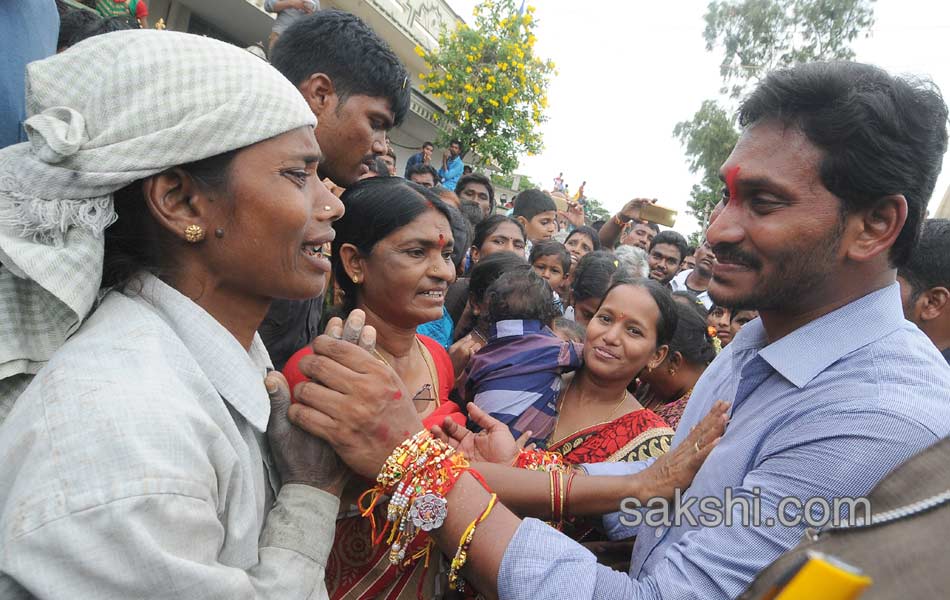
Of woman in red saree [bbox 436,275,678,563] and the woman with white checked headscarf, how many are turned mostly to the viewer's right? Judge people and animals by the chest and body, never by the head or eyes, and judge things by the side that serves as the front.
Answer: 1

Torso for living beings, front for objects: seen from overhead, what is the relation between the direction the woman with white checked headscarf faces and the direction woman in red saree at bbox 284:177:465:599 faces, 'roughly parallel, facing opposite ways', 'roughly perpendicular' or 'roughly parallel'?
roughly perpendicular

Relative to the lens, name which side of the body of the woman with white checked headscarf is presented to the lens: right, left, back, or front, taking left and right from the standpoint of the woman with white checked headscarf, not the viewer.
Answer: right

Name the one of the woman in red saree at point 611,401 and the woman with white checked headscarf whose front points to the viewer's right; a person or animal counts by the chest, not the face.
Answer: the woman with white checked headscarf

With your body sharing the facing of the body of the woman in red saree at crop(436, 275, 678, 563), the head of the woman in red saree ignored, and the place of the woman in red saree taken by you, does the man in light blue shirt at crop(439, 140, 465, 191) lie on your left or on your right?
on your right

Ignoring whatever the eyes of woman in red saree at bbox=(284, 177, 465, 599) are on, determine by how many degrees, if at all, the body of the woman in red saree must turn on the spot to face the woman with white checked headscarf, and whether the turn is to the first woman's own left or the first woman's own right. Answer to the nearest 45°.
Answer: approximately 45° to the first woman's own right

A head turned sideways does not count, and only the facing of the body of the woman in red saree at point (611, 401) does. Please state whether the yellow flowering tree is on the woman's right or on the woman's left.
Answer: on the woman's right

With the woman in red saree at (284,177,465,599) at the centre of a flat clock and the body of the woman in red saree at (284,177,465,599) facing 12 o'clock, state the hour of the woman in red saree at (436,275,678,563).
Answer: the woman in red saree at (436,275,678,563) is roughly at 10 o'clock from the woman in red saree at (284,177,465,599).

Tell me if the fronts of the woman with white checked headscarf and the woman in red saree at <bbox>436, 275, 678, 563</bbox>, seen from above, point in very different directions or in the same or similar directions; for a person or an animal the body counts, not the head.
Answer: very different directions
